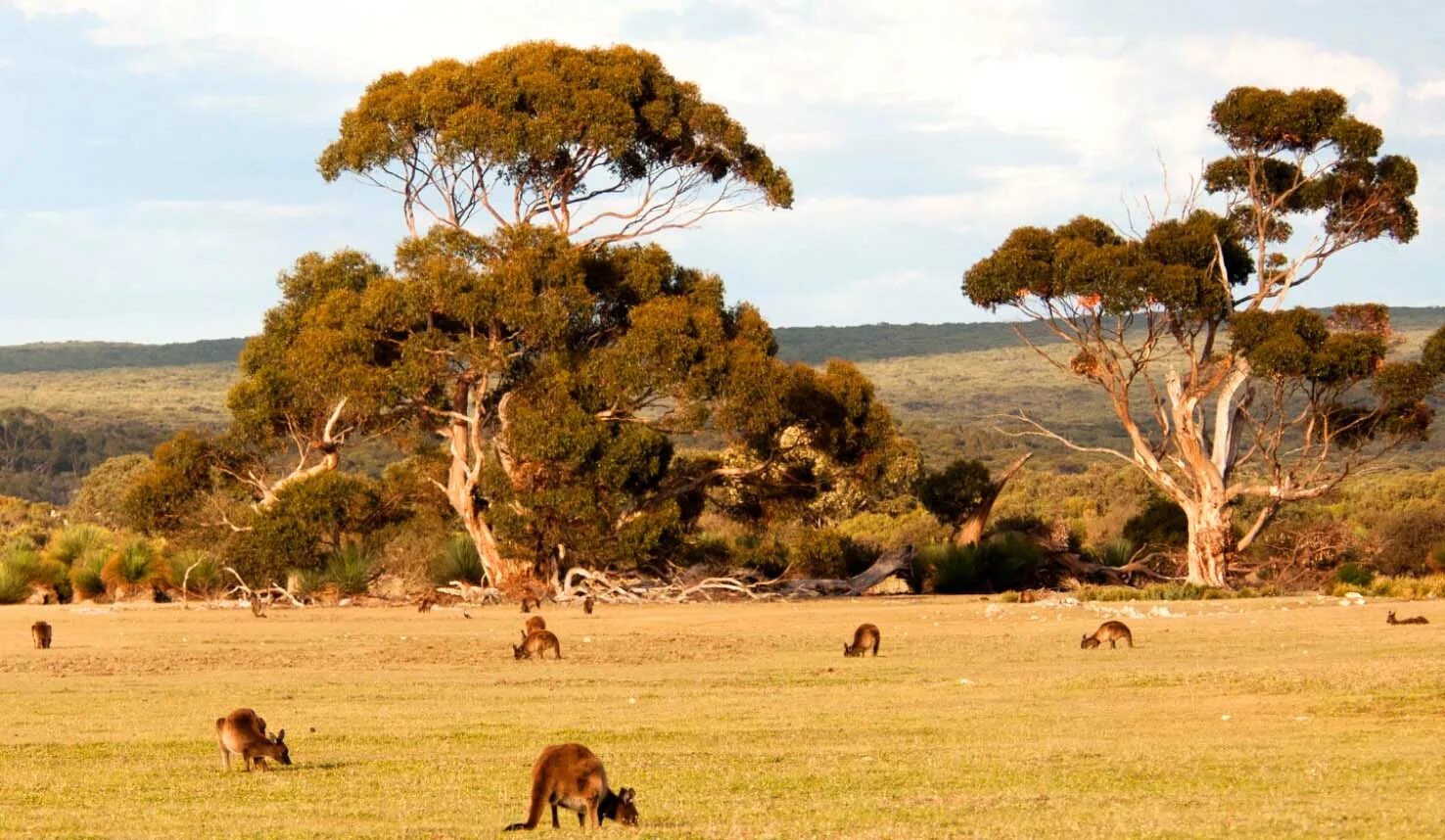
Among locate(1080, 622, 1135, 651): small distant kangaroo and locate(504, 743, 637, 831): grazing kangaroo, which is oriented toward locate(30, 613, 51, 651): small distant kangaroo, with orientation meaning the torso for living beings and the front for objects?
locate(1080, 622, 1135, 651): small distant kangaroo

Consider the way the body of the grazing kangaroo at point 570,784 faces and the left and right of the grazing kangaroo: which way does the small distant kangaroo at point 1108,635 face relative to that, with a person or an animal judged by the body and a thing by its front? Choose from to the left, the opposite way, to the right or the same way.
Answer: the opposite way

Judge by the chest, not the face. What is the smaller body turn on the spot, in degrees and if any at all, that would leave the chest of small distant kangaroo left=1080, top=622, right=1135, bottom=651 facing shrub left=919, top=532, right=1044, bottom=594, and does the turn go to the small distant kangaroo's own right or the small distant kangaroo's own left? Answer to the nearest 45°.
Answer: approximately 90° to the small distant kangaroo's own right

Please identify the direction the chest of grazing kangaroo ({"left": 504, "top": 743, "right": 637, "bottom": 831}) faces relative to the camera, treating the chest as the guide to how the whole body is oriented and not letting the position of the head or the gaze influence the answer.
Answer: to the viewer's right

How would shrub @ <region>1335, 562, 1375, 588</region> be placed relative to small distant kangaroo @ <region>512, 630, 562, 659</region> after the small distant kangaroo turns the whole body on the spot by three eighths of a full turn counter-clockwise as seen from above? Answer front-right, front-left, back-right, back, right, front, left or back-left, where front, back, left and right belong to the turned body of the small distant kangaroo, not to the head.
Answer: left

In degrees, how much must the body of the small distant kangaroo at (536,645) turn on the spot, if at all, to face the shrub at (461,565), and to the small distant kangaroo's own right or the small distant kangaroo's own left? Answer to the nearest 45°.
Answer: approximately 90° to the small distant kangaroo's own right

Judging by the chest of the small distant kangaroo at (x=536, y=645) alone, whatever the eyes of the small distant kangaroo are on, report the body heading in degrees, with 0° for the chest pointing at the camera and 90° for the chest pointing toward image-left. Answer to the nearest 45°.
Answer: approximately 90°

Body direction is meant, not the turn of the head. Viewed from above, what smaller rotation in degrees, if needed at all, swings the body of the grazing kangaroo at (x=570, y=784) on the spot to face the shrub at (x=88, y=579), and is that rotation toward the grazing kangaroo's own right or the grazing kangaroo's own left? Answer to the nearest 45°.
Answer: approximately 90° to the grazing kangaroo's own left

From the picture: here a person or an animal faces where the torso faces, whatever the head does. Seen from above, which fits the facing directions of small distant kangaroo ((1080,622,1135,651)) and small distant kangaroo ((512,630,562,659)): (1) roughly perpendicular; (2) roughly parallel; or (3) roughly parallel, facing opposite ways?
roughly parallel

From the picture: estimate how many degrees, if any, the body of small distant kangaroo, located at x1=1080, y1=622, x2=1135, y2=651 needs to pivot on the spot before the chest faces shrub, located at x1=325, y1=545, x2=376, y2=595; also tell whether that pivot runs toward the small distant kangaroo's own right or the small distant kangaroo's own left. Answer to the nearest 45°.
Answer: approximately 45° to the small distant kangaroo's own right

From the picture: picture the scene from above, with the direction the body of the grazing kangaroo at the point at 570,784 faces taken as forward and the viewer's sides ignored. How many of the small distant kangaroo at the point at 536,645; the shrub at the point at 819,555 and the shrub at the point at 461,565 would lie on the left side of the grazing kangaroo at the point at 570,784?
3

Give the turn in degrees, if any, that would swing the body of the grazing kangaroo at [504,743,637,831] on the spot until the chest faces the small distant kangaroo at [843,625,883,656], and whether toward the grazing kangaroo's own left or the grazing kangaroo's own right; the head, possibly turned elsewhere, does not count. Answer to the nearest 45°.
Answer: approximately 90° to the grazing kangaroo's own left

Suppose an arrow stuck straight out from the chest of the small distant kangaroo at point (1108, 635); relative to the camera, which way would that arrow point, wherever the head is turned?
to the viewer's left

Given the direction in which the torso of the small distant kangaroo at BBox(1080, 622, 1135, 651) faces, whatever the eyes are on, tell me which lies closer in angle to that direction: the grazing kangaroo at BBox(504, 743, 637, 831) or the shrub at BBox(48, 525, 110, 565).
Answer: the shrub

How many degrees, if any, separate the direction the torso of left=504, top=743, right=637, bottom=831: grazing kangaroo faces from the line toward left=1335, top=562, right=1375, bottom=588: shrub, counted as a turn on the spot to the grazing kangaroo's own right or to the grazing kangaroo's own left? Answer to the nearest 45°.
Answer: approximately 45° to the grazing kangaroo's own left

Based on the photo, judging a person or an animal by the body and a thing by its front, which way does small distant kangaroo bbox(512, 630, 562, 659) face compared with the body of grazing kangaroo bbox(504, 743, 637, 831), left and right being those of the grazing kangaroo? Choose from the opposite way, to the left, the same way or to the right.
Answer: the opposite way
